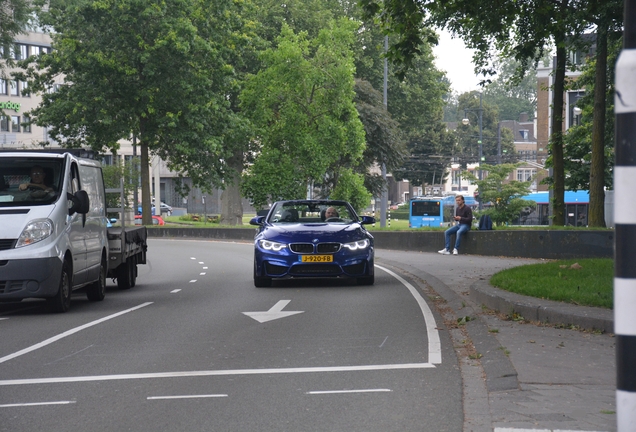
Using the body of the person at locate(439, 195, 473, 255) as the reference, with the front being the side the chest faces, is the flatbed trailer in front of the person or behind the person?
in front

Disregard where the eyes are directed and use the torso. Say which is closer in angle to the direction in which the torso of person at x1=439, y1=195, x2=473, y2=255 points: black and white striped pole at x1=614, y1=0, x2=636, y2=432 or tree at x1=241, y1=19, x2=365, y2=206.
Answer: the black and white striped pole

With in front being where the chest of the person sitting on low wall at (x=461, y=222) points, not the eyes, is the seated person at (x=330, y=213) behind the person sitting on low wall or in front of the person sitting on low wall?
in front

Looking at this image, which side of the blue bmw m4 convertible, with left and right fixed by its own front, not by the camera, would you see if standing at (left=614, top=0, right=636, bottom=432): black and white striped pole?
front

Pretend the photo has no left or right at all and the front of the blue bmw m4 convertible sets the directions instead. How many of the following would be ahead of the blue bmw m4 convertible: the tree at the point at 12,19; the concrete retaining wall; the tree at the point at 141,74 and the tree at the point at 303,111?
0

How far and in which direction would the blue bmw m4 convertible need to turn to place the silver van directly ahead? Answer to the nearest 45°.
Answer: approximately 45° to its right

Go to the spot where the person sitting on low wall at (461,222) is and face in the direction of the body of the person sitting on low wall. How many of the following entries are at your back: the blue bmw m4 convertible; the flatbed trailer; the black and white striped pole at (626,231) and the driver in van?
0

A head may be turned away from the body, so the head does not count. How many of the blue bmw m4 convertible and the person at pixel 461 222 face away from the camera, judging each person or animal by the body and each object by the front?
0

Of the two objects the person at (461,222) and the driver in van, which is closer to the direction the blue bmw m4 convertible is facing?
the driver in van

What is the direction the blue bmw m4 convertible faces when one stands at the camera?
facing the viewer

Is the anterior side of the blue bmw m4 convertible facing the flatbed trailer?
no

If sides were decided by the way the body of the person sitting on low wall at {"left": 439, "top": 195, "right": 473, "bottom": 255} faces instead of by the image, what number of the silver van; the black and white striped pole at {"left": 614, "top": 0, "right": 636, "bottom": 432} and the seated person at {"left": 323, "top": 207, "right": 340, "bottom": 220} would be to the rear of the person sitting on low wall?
0

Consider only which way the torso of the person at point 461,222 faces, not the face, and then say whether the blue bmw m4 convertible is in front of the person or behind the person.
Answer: in front

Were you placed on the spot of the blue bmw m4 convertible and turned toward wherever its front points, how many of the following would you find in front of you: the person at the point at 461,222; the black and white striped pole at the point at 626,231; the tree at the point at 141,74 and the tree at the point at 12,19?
1

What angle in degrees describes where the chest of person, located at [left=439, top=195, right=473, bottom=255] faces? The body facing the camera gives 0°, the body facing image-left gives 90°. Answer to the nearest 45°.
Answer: approximately 45°

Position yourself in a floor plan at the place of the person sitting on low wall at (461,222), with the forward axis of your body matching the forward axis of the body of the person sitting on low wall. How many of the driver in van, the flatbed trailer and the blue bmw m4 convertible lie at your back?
0

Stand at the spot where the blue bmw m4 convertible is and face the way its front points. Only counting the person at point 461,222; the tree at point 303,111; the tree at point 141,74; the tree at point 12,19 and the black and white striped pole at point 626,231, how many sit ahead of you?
1
